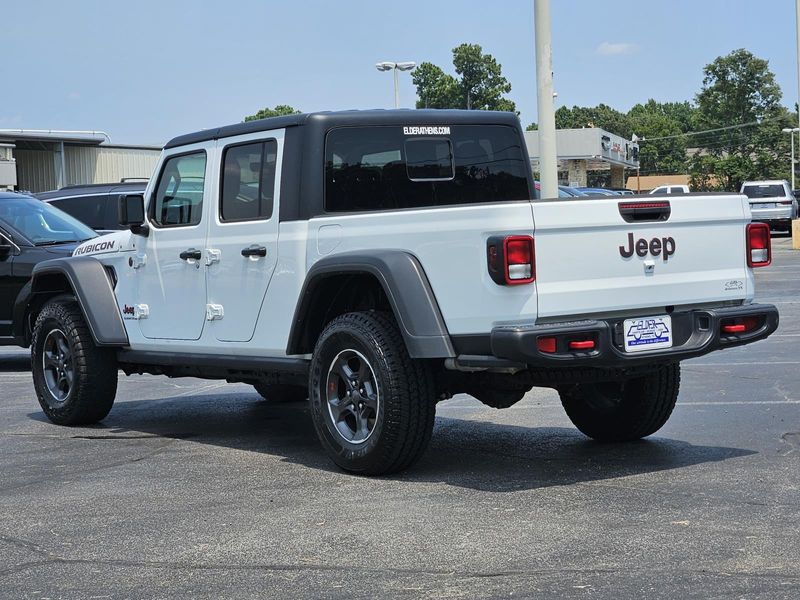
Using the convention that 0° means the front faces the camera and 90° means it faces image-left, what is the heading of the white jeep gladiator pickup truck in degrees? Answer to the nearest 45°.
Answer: approximately 135°

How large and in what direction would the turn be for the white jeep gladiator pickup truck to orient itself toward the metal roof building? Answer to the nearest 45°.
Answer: approximately 45° to its right

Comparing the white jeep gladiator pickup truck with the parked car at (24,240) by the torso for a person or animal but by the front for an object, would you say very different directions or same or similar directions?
very different directions

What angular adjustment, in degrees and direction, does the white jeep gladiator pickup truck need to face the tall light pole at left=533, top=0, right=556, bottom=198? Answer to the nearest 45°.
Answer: approximately 45° to its right

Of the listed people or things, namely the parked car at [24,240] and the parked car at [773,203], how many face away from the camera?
1

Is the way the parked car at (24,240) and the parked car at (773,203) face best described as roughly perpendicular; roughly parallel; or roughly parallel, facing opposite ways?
roughly perpendicular

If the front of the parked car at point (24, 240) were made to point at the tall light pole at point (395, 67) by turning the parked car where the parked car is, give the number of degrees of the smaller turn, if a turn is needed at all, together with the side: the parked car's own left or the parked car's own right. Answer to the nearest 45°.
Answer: approximately 135° to the parked car's own left

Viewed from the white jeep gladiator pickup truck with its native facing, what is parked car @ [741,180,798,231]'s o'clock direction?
The parked car is roughly at 2 o'clock from the white jeep gladiator pickup truck.

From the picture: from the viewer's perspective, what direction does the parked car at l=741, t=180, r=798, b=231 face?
away from the camera

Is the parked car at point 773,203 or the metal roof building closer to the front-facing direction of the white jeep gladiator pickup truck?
the metal roof building

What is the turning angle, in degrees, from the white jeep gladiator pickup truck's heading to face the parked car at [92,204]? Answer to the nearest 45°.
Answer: approximately 45° to its right
